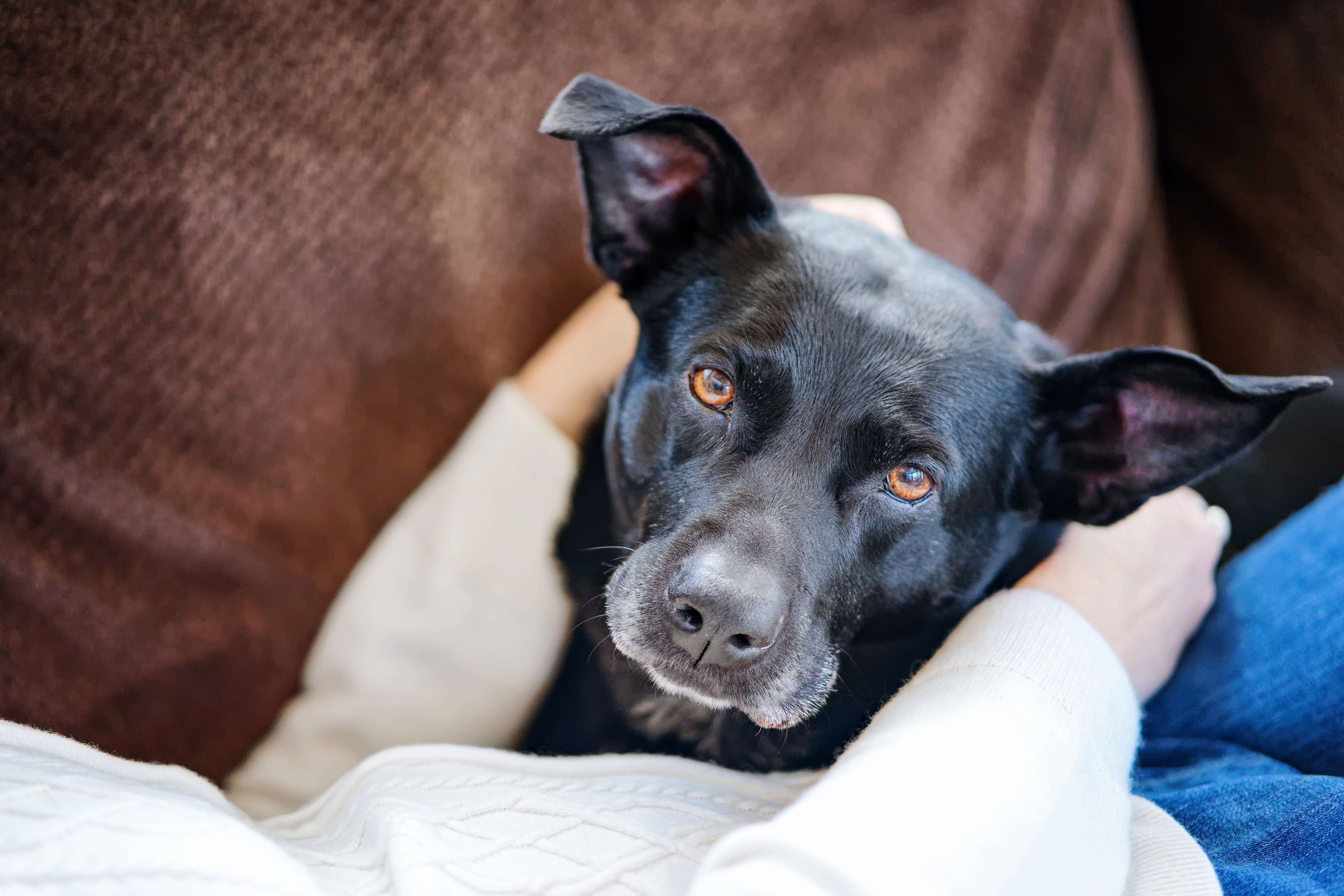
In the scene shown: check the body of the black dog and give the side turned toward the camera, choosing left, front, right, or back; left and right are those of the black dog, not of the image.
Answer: front

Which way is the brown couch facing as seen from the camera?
toward the camera
